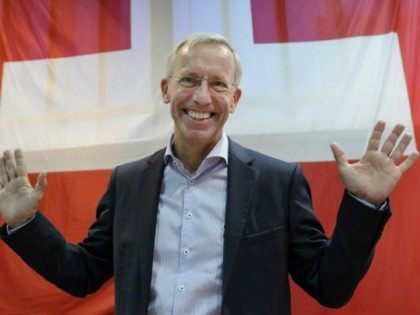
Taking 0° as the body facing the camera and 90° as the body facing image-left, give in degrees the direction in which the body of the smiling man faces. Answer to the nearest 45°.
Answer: approximately 0°

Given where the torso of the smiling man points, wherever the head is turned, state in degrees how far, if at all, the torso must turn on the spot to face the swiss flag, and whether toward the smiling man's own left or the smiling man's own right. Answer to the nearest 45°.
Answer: approximately 180°
